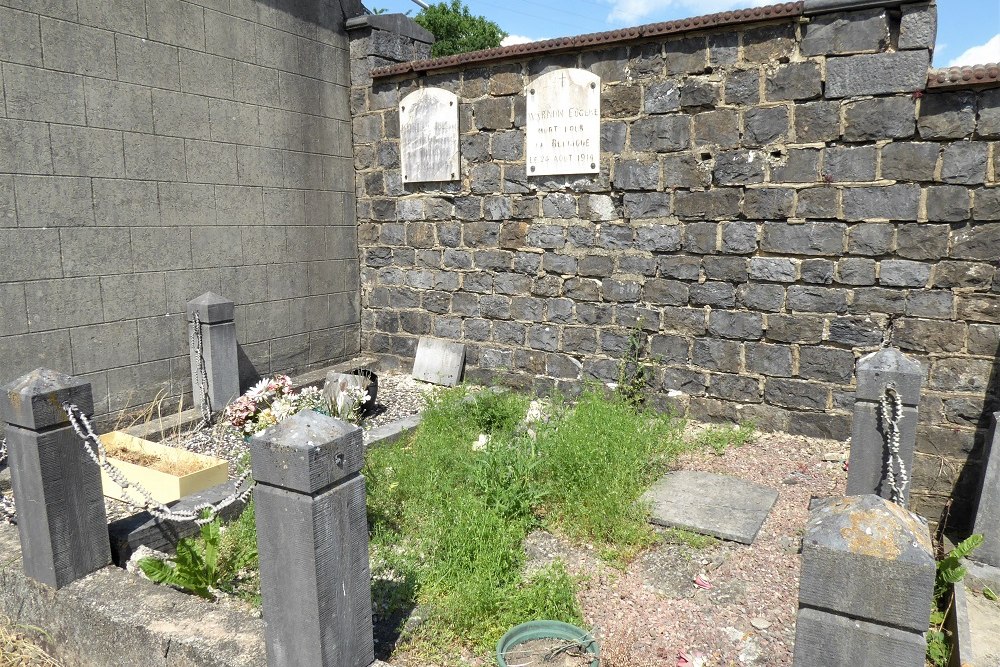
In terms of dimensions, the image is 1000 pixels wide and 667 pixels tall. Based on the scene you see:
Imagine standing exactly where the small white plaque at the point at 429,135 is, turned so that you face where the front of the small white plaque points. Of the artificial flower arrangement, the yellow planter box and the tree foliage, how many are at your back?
1

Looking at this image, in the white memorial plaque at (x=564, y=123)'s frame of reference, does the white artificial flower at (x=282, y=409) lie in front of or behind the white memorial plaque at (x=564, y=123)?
in front

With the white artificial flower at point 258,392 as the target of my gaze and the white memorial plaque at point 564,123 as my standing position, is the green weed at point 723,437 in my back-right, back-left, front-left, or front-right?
back-left

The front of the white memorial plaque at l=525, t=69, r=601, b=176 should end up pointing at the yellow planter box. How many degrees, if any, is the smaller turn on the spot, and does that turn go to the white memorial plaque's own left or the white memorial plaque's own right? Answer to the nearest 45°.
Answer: approximately 45° to the white memorial plaque's own right

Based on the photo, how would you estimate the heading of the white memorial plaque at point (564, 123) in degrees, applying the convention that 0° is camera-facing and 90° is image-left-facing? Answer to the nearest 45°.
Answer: approximately 0°

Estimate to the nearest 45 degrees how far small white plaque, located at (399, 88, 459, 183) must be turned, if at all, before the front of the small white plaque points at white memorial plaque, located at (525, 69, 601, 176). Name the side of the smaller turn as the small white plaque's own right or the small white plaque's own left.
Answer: approximately 45° to the small white plaque's own left

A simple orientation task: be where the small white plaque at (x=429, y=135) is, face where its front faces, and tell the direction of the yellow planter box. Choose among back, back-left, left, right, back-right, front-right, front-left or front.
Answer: front-right

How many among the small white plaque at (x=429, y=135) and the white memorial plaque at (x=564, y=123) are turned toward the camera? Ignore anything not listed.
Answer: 2

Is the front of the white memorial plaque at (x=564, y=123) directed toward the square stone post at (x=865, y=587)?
yes

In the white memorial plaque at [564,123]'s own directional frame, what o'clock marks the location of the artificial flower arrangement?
The artificial flower arrangement is roughly at 2 o'clock from the white memorial plaque.
